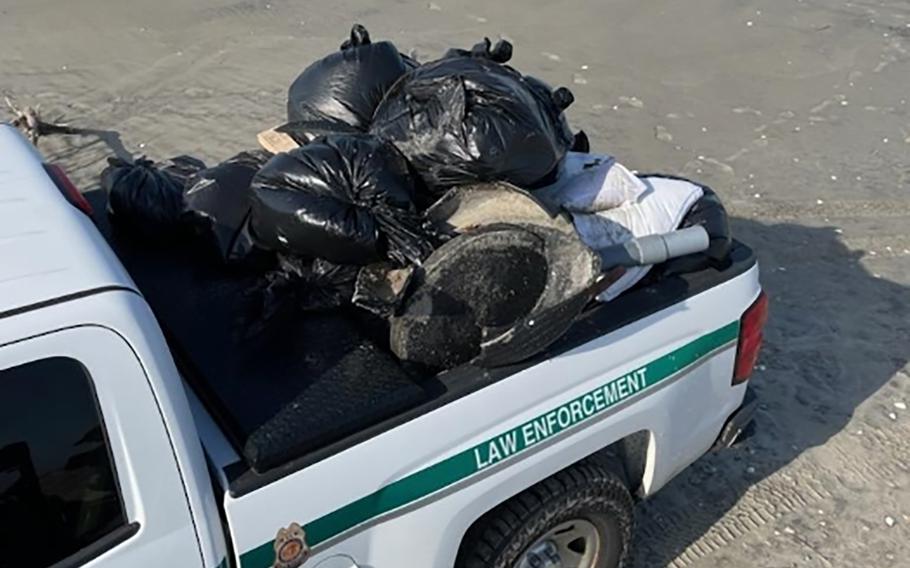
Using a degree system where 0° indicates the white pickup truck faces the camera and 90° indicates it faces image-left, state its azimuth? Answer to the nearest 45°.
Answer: approximately 45°

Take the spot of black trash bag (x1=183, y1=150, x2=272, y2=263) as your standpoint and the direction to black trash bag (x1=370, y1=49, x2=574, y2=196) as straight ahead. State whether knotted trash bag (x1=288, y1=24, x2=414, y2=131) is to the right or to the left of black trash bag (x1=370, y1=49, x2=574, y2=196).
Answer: left
